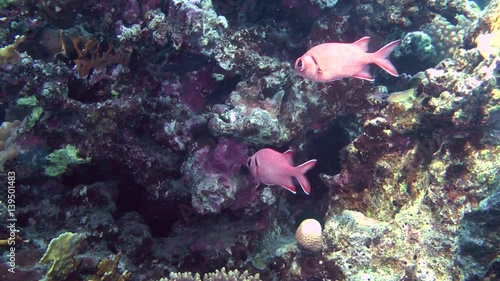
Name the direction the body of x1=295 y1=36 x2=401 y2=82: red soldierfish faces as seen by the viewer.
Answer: to the viewer's left
